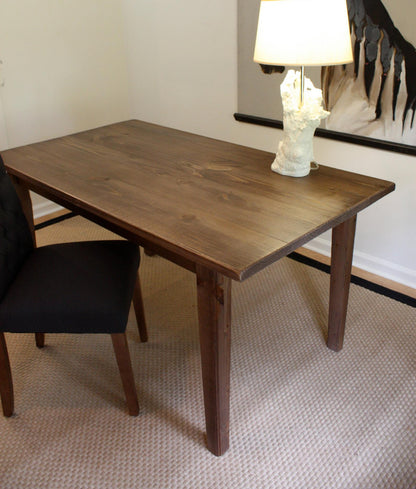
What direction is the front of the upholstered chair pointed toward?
to the viewer's right

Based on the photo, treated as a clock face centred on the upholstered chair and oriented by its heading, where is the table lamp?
The table lamp is roughly at 12 o'clock from the upholstered chair.
